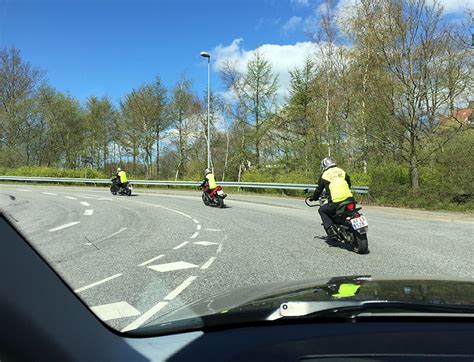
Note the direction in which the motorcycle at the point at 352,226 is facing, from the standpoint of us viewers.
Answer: facing away from the viewer and to the left of the viewer

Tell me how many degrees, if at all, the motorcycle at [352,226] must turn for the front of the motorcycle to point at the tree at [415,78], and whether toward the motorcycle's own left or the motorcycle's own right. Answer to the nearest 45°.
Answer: approximately 45° to the motorcycle's own right

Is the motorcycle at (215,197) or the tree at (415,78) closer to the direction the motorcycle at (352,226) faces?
the motorcycle

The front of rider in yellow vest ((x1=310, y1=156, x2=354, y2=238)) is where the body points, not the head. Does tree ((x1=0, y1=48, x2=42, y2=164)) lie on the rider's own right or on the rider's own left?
on the rider's own left

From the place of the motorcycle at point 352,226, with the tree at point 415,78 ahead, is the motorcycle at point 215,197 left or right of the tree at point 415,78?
left

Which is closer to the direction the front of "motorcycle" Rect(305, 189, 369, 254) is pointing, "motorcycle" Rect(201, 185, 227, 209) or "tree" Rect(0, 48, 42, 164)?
the motorcycle

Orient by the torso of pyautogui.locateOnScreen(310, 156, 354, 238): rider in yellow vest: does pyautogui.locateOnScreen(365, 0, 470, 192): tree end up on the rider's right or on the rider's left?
on the rider's right

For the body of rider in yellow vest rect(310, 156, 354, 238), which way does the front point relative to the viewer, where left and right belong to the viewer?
facing away from the viewer and to the left of the viewer
